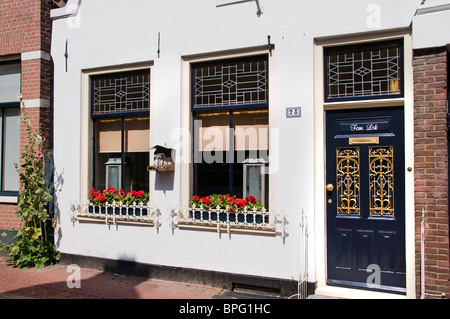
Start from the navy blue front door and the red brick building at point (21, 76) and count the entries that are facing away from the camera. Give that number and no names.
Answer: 0

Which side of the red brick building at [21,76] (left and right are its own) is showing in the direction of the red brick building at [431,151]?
left

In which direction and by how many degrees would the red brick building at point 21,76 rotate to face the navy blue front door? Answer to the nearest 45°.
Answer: approximately 90° to its left

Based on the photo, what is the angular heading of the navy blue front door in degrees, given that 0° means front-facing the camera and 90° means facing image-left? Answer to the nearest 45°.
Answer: approximately 0°

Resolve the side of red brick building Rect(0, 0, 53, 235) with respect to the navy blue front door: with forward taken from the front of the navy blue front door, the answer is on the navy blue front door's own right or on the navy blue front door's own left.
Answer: on the navy blue front door's own right

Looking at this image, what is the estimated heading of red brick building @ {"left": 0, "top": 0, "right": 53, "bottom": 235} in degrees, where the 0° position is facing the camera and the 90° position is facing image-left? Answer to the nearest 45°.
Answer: approximately 45°

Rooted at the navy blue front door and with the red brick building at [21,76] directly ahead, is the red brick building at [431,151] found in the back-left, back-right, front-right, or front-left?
back-left
